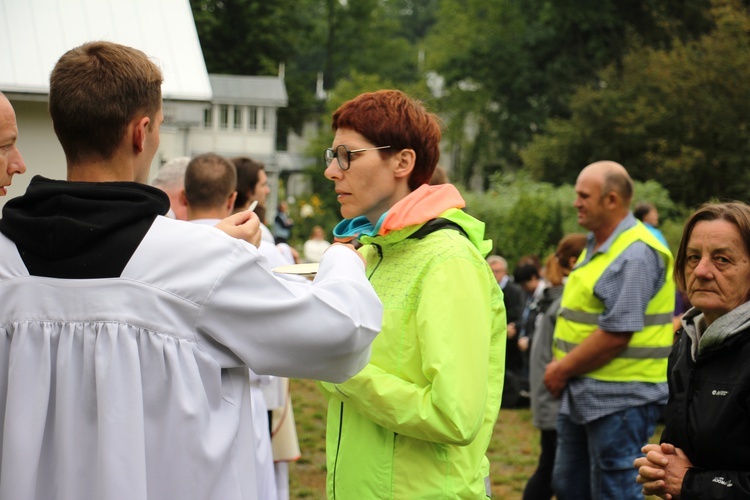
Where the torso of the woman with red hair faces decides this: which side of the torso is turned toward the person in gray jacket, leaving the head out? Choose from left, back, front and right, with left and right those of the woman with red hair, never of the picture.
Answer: right

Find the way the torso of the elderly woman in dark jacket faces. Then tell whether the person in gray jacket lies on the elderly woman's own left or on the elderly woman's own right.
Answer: on the elderly woman's own right

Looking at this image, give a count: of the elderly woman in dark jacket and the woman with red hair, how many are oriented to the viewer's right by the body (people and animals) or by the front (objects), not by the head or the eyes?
0

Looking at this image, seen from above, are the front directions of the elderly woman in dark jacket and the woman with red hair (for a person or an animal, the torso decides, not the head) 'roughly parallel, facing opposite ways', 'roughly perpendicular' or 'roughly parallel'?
roughly parallel

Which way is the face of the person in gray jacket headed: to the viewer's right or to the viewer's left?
to the viewer's left

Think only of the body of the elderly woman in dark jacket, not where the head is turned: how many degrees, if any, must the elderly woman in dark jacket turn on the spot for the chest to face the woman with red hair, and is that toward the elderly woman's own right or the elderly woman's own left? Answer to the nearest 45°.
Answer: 0° — they already face them

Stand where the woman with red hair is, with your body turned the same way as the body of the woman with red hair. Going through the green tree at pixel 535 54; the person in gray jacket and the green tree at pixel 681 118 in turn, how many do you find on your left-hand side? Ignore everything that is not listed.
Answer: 0

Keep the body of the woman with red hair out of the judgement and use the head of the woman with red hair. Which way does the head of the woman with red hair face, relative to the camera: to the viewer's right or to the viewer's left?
to the viewer's left

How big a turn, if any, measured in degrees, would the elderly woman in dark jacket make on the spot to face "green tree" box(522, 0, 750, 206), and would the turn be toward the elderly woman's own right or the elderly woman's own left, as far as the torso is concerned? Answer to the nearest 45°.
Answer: approximately 135° to the elderly woman's own right

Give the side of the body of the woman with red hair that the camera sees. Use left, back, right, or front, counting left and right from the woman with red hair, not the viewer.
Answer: left
